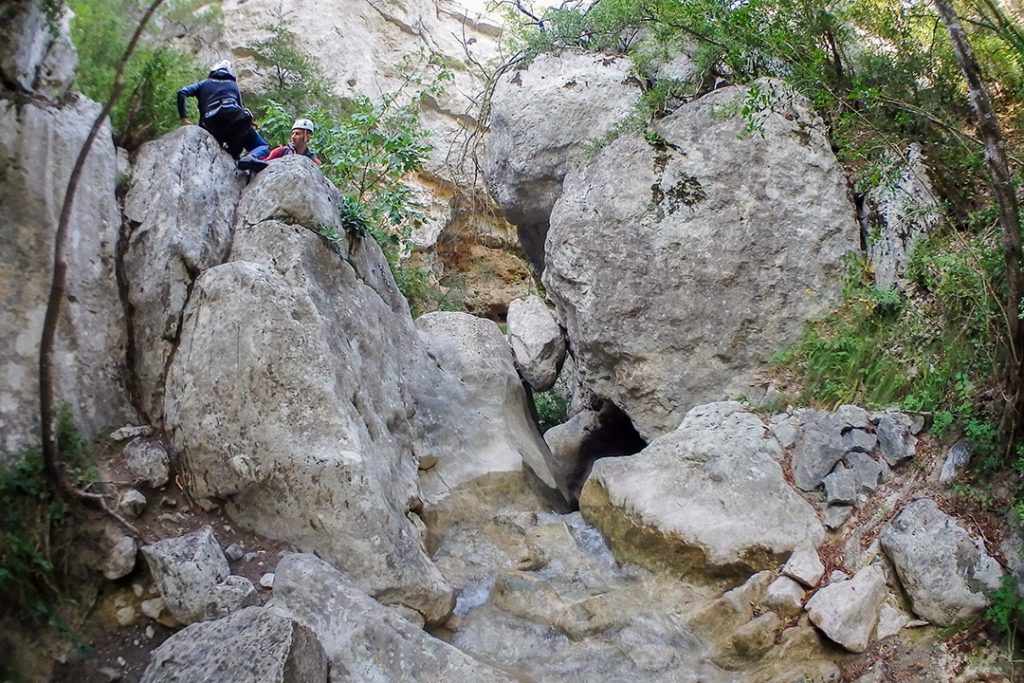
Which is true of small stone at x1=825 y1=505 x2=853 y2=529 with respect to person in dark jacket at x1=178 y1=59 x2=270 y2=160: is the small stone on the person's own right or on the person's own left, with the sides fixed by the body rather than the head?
on the person's own right

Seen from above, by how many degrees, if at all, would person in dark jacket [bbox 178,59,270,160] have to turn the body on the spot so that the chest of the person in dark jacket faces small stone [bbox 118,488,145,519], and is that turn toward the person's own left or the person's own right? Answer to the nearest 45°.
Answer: approximately 180°

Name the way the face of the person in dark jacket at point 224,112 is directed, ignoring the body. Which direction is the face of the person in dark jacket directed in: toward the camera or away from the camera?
away from the camera

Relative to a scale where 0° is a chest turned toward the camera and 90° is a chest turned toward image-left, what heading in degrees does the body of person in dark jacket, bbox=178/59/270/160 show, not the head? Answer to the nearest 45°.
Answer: approximately 180°

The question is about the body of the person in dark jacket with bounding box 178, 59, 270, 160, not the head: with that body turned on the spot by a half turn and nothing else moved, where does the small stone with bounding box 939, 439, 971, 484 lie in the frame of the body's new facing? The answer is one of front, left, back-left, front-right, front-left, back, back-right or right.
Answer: front-left

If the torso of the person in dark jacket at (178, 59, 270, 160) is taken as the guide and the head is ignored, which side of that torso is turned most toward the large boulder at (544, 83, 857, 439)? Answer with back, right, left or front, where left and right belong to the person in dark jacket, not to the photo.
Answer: right

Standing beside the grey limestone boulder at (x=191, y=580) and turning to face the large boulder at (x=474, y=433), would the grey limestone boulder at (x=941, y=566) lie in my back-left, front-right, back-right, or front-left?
front-right

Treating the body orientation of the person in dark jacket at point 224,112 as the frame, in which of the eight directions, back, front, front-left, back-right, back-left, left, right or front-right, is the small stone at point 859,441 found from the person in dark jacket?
back-right

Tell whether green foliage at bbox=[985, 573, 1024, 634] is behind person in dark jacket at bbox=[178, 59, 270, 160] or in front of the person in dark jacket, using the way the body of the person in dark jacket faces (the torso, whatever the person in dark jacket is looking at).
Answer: behind

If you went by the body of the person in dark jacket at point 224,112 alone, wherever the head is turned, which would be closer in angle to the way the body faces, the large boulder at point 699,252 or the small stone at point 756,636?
the large boulder

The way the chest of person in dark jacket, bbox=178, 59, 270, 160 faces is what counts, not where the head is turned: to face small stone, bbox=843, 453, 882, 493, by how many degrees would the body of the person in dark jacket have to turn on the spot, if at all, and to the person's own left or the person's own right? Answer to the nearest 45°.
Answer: approximately 135° to the person's own right

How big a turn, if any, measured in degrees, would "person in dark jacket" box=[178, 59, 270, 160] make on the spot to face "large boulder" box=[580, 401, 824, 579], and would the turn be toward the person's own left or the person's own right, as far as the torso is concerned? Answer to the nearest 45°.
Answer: approximately 135° to the person's own right

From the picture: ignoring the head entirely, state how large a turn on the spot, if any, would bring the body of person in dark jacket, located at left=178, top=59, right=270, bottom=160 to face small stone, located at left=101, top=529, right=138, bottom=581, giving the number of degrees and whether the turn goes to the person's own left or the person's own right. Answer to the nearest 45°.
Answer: approximately 180°

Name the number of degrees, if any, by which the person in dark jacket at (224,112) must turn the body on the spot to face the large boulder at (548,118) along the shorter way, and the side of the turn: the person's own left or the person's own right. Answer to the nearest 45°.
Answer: approximately 45° to the person's own right

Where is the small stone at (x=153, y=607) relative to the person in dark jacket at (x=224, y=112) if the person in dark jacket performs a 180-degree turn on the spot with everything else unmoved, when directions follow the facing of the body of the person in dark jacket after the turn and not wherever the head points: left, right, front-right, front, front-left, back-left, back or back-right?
front

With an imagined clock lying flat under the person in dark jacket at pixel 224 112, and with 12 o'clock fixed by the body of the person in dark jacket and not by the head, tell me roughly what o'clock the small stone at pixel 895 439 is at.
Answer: The small stone is roughly at 4 o'clock from the person in dark jacket.

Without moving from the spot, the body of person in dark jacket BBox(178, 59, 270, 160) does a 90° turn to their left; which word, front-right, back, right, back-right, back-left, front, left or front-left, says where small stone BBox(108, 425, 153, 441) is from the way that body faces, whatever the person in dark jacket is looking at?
left
